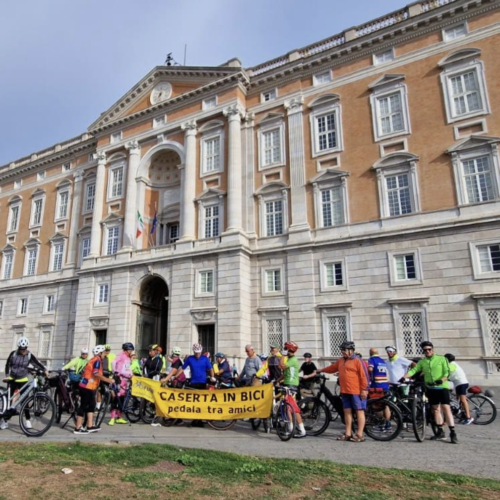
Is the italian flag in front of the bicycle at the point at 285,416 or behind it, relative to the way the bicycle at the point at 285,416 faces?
behind

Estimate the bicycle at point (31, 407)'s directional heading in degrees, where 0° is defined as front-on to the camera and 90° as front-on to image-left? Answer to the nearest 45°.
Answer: approximately 315°

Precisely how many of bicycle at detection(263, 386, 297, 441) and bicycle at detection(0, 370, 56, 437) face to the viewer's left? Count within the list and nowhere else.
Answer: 0

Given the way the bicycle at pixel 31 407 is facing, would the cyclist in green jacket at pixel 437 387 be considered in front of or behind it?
in front

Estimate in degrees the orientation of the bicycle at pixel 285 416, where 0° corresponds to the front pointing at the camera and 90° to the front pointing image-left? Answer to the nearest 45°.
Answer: approximately 315°

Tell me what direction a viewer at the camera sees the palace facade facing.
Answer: facing the viewer and to the left of the viewer

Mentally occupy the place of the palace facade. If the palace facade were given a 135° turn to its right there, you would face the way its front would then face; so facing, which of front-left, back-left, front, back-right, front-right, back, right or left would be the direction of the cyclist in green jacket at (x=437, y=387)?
back

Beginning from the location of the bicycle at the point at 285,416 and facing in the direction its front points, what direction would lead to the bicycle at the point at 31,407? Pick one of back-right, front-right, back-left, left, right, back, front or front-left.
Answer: back-right

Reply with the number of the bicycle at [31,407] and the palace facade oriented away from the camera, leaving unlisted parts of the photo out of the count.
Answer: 0

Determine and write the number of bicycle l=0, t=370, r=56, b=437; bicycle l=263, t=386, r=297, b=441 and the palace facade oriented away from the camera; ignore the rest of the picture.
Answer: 0

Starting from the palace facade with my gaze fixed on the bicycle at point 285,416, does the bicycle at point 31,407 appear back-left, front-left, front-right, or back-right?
front-right

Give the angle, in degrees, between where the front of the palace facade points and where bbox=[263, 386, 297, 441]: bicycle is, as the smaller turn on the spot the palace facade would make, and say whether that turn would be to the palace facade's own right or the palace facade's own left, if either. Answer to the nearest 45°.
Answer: approximately 45° to the palace facade's own left
